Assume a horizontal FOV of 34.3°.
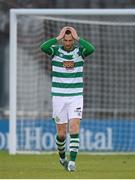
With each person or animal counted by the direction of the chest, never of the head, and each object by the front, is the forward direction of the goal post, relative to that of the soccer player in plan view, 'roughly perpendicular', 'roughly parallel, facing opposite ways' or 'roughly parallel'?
roughly parallel

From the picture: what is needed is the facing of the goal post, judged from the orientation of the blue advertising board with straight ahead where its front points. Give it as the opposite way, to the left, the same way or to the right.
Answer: the same way

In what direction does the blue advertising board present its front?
toward the camera

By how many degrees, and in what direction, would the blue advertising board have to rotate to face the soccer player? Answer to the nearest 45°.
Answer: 0° — it already faces them

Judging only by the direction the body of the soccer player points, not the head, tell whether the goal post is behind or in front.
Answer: behind

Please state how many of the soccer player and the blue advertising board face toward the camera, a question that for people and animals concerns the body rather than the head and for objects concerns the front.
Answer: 2

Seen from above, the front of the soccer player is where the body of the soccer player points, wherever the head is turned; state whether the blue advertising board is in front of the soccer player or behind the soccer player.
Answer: behind

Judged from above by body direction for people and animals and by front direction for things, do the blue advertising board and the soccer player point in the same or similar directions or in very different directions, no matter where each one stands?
same or similar directions

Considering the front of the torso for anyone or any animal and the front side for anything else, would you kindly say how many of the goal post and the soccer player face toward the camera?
2

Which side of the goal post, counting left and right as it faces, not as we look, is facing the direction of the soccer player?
front

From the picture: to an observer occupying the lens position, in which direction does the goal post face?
facing the viewer
